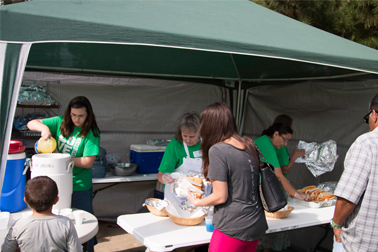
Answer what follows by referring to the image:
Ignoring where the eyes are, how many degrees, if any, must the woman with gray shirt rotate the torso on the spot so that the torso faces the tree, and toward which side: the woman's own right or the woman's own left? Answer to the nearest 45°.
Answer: approximately 45° to the woman's own right

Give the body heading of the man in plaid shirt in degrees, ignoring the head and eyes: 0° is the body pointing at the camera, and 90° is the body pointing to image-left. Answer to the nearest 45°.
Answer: approximately 135°

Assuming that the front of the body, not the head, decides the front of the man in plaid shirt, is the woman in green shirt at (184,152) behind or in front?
in front

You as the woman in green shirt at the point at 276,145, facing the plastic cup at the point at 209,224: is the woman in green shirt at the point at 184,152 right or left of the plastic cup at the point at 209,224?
right

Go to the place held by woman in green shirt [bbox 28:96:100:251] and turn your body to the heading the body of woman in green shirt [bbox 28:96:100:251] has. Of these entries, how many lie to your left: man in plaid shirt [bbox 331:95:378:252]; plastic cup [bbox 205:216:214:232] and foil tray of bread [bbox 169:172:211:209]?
3

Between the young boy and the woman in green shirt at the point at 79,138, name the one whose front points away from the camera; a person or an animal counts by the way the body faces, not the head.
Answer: the young boy

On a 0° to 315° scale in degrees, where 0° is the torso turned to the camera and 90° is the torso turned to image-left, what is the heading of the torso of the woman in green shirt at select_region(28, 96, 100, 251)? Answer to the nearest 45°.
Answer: approximately 45°

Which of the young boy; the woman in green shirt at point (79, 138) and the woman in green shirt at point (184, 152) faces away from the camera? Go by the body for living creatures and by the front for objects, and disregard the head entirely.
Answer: the young boy

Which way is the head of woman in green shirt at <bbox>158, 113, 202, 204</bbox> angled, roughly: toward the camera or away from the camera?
toward the camera

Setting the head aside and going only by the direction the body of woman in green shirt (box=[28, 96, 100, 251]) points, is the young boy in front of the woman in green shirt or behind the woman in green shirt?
in front

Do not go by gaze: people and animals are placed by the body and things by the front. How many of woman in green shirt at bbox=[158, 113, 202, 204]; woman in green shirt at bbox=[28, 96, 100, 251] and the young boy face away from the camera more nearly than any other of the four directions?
1

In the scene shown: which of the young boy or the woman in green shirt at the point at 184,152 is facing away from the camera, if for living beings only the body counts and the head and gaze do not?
the young boy

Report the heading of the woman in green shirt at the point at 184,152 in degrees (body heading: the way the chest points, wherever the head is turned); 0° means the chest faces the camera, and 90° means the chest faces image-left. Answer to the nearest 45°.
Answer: approximately 315°

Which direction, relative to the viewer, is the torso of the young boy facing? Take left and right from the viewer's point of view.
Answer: facing away from the viewer

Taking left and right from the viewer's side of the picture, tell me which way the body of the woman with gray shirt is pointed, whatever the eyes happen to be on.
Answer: facing away from the viewer and to the left of the viewer

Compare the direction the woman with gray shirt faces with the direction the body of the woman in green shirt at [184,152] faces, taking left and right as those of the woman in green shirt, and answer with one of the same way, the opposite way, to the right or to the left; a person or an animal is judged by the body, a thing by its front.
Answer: the opposite way

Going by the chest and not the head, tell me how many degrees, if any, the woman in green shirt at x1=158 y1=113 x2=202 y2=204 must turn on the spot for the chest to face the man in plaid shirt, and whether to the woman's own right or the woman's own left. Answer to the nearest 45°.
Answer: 0° — they already face them
